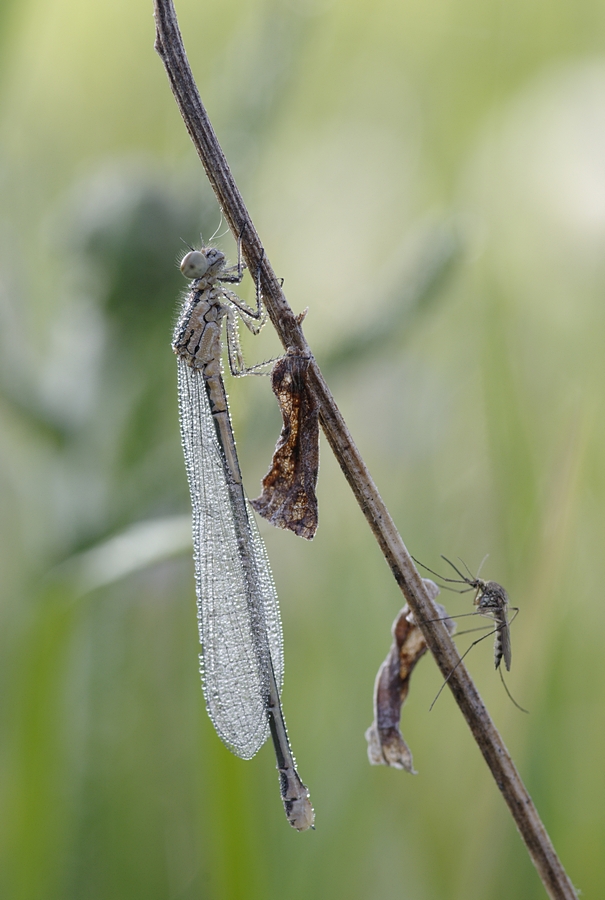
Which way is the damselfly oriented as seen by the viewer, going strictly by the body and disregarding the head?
to the viewer's right
